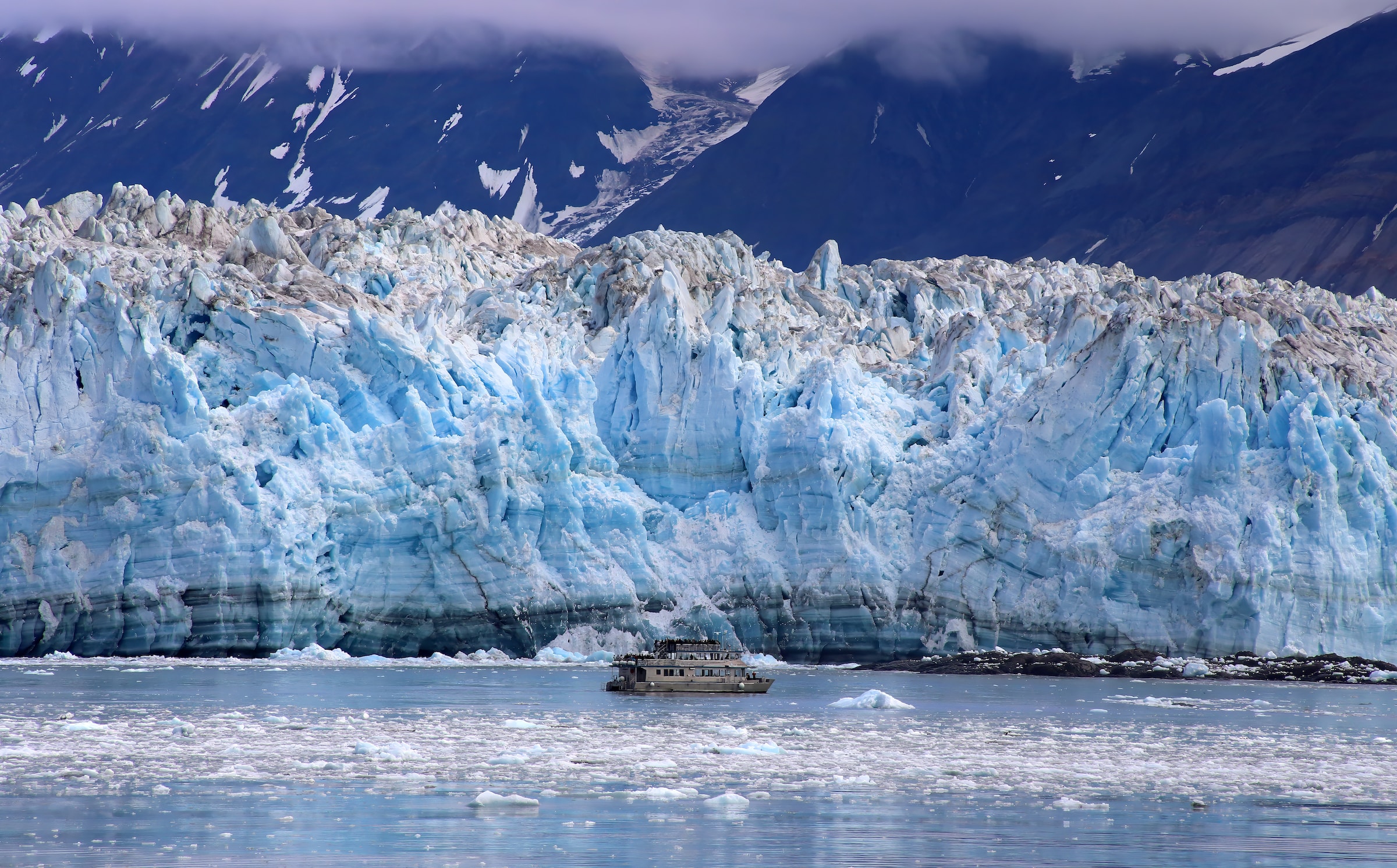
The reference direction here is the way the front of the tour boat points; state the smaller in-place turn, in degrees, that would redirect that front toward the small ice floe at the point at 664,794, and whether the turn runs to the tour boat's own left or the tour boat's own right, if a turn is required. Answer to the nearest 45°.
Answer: approximately 90° to the tour boat's own right

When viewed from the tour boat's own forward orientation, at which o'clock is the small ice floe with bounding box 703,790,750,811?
The small ice floe is roughly at 3 o'clock from the tour boat.

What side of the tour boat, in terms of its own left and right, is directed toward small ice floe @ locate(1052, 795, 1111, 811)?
right

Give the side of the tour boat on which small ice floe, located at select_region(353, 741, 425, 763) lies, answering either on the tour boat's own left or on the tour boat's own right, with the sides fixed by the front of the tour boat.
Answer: on the tour boat's own right

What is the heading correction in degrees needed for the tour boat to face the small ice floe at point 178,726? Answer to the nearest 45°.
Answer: approximately 135° to its right

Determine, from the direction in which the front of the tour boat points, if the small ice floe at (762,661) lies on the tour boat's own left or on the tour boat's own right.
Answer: on the tour boat's own left

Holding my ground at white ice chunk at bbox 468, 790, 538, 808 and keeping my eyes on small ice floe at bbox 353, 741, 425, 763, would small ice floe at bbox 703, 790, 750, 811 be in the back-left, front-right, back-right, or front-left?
back-right

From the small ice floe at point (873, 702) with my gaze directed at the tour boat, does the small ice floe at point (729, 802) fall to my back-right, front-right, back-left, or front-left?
back-left

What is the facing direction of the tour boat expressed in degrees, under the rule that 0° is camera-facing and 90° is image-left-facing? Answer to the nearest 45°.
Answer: approximately 270°

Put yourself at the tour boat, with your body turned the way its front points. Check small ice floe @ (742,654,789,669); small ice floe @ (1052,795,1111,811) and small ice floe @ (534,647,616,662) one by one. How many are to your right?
1

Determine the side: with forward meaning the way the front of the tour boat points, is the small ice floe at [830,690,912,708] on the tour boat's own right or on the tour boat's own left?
on the tour boat's own right

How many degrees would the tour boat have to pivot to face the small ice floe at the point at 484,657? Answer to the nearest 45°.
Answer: approximately 135° to its left

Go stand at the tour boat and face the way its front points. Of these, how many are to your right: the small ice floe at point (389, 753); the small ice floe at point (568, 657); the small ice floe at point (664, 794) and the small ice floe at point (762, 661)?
2

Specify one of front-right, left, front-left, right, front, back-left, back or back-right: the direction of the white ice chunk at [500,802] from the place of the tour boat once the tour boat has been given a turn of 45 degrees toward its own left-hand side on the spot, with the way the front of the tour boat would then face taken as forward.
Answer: back-right

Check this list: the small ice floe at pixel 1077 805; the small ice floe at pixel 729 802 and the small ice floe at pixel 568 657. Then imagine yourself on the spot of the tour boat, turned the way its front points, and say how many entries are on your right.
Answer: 2

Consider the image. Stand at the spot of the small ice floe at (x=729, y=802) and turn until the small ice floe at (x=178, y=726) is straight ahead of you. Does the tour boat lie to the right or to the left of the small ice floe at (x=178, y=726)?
right

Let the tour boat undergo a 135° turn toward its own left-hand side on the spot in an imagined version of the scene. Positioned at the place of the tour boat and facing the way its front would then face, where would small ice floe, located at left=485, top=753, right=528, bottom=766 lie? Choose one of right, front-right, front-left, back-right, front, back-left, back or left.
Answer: back-left
